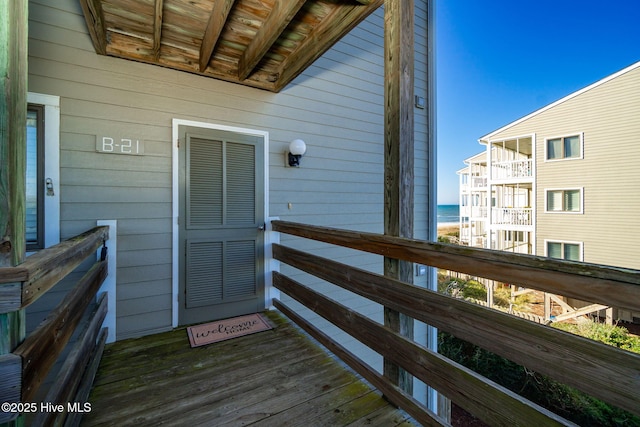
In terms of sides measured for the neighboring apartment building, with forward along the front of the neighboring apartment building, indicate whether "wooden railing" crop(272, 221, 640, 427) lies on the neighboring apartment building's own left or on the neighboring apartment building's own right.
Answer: on the neighboring apartment building's own left

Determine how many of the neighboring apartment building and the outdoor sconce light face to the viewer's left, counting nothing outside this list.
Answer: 1

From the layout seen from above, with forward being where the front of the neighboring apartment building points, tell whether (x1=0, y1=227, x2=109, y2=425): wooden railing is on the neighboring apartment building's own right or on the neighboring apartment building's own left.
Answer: on the neighboring apartment building's own left

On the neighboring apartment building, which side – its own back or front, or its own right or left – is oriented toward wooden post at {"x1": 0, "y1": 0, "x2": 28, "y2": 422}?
left

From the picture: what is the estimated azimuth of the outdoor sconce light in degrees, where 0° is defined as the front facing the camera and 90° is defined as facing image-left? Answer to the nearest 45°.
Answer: approximately 315°

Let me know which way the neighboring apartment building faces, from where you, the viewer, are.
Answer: facing to the left of the viewer

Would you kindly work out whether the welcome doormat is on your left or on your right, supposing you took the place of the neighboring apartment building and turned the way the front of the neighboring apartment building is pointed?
on your left

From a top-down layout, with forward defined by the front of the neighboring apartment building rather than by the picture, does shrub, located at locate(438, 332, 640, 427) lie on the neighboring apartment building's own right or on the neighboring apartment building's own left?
on the neighboring apartment building's own left

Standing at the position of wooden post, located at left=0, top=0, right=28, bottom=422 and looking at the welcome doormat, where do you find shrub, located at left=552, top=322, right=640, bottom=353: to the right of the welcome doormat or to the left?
right
